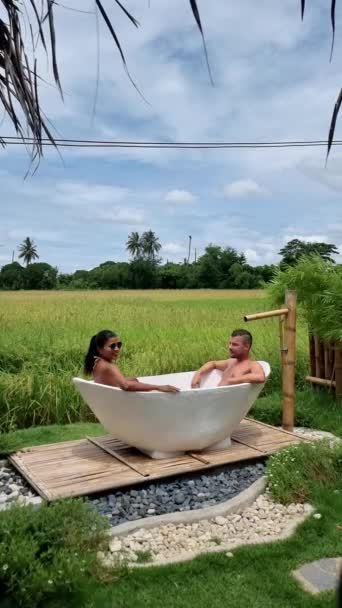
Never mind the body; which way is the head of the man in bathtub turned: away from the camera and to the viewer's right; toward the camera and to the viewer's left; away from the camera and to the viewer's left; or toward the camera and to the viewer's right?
toward the camera and to the viewer's left

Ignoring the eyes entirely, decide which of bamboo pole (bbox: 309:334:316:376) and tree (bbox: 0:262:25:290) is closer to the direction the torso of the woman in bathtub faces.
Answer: the bamboo pole

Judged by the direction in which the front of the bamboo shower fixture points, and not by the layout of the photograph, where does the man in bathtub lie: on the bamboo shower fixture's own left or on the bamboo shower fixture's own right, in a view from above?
on the bamboo shower fixture's own left

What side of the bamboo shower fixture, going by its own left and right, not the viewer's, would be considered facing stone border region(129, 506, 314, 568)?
left

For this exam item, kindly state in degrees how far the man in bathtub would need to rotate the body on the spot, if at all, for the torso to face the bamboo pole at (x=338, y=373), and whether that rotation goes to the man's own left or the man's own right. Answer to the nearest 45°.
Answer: approximately 180°

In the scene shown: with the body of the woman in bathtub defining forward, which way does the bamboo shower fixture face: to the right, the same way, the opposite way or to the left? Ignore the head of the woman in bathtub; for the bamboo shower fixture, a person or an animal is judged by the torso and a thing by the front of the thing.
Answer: the opposite way

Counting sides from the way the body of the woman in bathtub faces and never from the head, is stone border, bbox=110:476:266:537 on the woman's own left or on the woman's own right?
on the woman's own right

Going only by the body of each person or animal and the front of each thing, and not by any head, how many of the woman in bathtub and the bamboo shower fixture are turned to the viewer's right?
1

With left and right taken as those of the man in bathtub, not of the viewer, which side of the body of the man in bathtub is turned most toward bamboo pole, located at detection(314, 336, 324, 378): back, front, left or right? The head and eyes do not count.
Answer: back

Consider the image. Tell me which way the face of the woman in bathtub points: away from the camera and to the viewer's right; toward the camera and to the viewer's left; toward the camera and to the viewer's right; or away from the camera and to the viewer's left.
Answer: toward the camera and to the viewer's right

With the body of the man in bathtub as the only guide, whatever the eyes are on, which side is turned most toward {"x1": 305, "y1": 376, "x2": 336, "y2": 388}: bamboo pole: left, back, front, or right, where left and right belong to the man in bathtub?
back

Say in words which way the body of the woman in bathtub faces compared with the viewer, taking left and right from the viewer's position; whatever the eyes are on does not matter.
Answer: facing to the right of the viewer

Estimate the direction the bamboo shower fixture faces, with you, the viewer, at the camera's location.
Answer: facing to the left of the viewer

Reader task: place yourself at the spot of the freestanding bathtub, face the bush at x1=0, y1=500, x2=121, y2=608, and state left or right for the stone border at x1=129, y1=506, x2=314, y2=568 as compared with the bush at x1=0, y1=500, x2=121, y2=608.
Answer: left

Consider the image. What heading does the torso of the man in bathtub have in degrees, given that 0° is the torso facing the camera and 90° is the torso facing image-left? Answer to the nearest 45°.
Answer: approximately 45°

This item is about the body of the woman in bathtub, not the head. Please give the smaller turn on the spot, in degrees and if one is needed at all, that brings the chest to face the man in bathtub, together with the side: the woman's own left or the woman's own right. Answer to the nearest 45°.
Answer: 0° — they already face them

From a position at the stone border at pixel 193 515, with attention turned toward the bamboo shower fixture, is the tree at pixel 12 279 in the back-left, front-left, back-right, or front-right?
front-left
